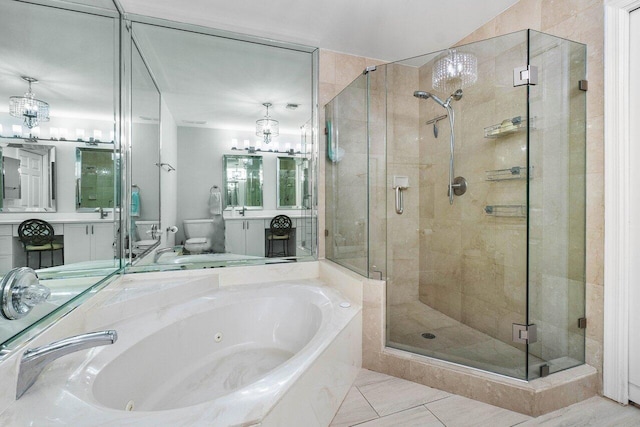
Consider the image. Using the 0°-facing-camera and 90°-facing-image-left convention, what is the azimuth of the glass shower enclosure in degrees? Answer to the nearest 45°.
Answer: approximately 45°

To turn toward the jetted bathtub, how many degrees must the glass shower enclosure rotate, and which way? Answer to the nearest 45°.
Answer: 0° — it already faces it

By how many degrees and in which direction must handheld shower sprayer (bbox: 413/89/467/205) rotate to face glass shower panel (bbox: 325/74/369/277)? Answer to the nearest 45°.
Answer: approximately 45° to its right

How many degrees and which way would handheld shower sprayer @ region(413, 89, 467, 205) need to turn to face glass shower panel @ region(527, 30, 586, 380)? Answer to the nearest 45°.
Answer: approximately 90° to its left

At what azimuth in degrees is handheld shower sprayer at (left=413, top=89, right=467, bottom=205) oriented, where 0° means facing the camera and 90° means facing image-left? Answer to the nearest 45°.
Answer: approximately 45°

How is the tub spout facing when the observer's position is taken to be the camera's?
facing to the right of the viewer
